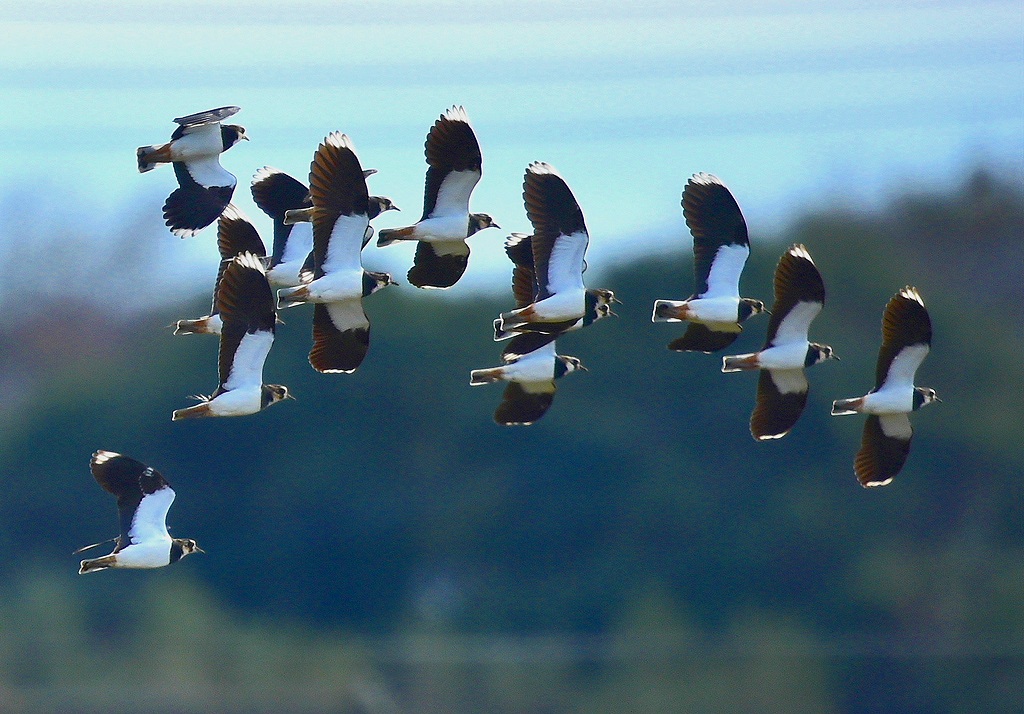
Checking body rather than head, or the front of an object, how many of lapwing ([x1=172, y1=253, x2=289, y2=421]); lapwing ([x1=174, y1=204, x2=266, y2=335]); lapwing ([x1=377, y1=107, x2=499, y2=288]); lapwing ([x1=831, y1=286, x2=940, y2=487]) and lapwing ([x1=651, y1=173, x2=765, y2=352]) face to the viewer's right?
5

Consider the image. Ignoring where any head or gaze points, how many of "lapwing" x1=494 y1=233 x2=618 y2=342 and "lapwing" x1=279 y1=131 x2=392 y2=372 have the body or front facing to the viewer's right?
2

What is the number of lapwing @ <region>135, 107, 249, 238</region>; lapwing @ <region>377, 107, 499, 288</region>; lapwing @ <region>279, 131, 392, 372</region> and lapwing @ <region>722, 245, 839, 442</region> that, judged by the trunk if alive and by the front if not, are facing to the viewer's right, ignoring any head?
4

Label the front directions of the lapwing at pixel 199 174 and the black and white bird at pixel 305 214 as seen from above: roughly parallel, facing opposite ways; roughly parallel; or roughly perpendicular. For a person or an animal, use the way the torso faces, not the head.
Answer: roughly parallel

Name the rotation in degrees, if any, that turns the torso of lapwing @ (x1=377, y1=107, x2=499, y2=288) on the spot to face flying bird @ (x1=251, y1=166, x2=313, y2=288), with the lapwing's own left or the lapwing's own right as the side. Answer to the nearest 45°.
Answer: approximately 135° to the lapwing's own left

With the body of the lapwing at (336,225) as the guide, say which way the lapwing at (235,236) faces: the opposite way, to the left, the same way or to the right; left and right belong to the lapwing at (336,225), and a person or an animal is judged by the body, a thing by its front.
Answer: the same way

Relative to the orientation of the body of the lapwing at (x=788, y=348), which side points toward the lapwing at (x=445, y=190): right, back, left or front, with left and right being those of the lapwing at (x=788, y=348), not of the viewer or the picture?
back

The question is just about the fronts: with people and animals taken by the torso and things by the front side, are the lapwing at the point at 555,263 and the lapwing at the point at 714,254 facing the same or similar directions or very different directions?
same or similar directions

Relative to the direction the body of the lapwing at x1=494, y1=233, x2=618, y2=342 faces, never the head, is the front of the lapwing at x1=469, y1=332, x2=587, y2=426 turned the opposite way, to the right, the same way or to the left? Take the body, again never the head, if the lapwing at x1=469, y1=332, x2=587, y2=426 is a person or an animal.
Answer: the same way

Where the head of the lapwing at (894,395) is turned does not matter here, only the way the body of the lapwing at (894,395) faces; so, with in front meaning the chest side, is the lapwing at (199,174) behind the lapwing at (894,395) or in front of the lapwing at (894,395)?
behind

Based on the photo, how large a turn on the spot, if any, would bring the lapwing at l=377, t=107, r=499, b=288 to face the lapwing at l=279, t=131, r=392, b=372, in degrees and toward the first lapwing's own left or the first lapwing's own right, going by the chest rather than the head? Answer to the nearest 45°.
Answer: approximately 135° to the first lapwing's own right

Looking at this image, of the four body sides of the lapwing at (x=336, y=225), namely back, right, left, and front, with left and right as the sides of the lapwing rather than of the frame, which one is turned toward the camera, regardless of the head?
right

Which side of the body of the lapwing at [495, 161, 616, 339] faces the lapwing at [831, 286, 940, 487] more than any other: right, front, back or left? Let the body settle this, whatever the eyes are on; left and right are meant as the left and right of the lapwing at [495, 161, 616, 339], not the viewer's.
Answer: front

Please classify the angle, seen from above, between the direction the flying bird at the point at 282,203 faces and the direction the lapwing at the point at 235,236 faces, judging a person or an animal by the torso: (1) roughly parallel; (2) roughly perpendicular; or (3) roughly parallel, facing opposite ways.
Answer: roughly parallel

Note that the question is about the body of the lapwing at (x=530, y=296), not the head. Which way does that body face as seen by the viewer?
to the viewer's right

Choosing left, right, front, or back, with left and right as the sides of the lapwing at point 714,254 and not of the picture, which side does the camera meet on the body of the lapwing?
right

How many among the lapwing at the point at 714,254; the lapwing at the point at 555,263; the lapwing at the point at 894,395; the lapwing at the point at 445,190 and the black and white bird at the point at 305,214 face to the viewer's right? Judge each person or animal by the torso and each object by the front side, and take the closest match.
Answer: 5

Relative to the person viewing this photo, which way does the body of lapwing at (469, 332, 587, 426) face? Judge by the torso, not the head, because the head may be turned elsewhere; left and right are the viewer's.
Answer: facing to the right of the viewer

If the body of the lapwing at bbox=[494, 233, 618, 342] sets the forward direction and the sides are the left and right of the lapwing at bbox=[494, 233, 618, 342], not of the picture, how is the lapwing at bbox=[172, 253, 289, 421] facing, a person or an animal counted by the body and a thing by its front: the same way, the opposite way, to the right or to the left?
the same way

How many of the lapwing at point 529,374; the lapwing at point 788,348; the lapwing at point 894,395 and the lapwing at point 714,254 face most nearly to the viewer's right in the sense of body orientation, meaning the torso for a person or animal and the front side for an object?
4

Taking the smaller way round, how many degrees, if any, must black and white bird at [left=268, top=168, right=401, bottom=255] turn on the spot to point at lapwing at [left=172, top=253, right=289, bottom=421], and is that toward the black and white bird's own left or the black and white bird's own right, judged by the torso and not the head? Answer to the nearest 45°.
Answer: approximately 135° to the black and white bird's own right

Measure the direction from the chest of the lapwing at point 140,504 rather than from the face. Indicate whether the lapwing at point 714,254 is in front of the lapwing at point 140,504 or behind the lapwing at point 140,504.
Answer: in front

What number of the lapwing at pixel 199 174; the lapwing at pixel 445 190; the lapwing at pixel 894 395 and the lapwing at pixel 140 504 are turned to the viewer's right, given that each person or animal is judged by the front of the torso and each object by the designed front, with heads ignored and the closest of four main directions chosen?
4

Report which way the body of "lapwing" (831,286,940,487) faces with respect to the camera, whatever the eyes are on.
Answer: to the viewer's right
